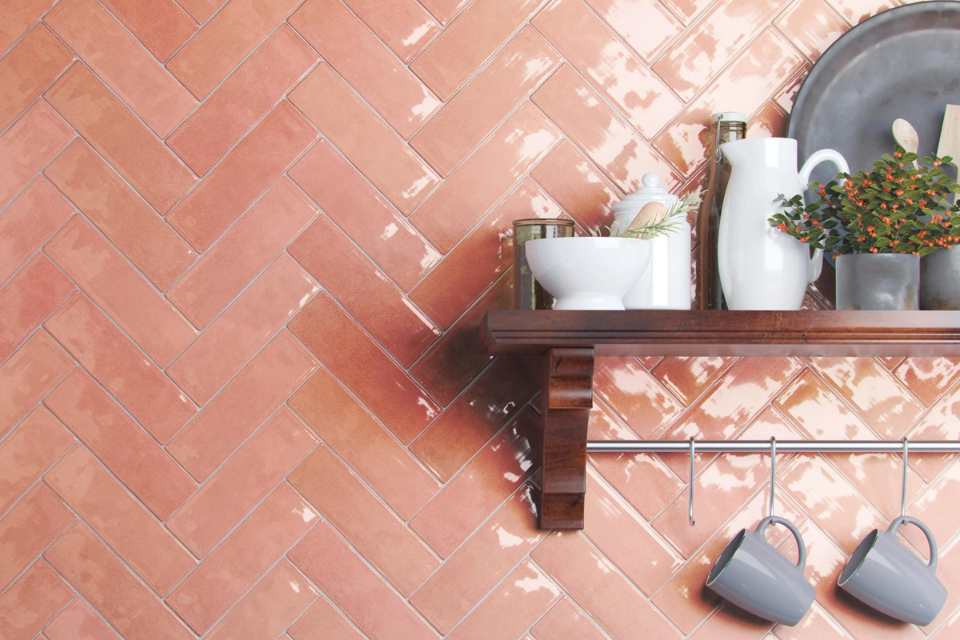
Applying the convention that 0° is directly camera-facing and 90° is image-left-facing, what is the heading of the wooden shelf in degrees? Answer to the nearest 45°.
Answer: approximately 0°
